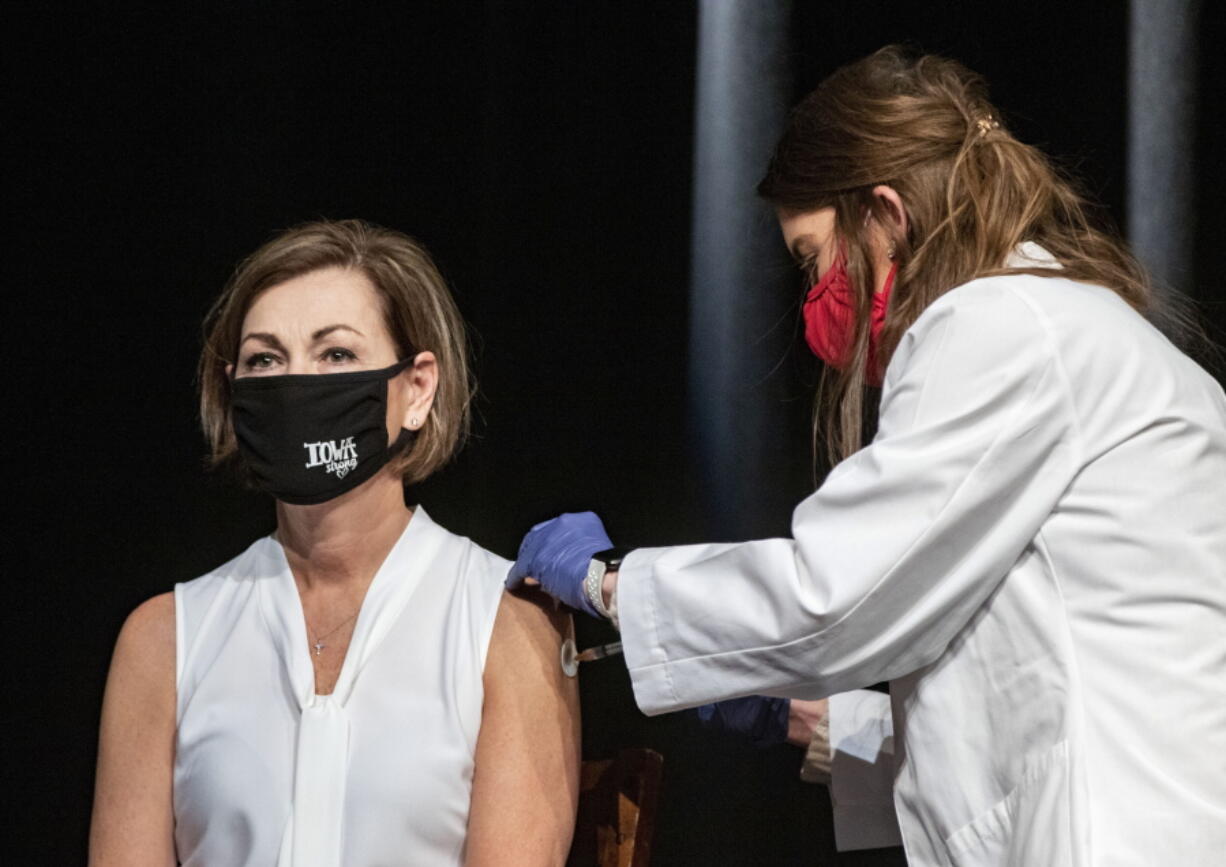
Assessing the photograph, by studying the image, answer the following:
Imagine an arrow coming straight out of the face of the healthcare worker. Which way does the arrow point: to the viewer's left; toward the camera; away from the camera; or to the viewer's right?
to the viewer's left

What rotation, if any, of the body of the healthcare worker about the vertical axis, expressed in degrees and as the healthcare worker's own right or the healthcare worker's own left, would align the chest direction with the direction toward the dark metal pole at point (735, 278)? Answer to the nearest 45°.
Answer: approximately 90° to the healthcare worker's own right

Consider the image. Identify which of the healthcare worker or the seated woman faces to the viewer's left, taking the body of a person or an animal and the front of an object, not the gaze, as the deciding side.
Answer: the healthcare worker

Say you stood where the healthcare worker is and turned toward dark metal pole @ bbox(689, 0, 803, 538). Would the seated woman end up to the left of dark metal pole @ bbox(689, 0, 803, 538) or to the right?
left

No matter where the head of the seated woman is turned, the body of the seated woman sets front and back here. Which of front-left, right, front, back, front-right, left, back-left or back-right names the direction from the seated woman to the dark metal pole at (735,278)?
back-left

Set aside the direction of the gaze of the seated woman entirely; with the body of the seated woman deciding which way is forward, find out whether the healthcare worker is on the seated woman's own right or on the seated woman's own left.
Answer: on the seated woman's own left

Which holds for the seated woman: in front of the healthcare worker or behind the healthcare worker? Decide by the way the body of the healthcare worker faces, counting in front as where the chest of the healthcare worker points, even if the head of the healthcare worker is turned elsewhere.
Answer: in front

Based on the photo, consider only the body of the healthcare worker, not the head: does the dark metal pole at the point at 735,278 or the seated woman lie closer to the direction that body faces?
the seated woman

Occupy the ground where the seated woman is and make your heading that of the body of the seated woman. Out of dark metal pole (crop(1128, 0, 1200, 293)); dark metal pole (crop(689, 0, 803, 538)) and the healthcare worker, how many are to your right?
0

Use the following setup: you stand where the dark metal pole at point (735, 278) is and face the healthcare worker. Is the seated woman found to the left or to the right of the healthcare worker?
right

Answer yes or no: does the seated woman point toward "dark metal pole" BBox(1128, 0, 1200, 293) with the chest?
no

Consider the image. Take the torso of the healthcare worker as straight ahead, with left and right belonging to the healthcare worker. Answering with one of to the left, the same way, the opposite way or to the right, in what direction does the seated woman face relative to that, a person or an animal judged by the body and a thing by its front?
to the left

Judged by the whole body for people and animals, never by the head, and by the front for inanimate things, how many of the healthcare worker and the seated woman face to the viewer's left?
1

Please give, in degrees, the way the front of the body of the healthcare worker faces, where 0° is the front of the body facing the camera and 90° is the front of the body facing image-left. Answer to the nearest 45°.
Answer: approximately 90°

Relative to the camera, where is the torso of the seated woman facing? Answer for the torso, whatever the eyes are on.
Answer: toward the camera
